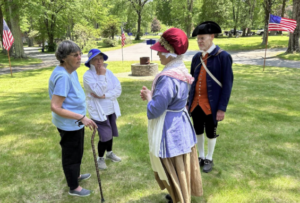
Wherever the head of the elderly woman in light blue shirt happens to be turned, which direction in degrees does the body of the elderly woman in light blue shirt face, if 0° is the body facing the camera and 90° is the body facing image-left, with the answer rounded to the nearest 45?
approximately 270°

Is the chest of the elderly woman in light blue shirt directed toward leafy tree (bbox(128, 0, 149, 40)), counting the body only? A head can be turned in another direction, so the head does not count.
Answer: no

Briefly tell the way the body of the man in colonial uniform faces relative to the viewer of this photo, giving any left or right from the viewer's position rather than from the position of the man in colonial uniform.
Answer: facing the viewer and to the left of the viewer

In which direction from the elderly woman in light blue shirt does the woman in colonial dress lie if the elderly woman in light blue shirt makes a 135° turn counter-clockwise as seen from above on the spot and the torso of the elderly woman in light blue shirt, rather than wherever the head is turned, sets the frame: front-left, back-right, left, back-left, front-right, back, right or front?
back

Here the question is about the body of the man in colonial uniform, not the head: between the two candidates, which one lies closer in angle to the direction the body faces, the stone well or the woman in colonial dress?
the woman in colonial dress

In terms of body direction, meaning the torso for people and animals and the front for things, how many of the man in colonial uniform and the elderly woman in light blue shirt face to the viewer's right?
1

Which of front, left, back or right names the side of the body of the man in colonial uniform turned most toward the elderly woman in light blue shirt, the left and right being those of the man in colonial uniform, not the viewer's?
front

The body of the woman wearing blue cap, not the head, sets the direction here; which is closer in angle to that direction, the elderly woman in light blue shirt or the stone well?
the elderly woman in light blue shirt

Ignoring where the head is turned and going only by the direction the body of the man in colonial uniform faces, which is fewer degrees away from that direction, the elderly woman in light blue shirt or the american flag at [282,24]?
the elderly woman in light blue shirt

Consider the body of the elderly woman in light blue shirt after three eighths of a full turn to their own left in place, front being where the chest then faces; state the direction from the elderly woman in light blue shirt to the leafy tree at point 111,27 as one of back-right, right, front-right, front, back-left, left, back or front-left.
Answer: front-right

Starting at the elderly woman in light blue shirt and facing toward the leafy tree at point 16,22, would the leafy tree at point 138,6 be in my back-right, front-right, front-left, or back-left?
front-right

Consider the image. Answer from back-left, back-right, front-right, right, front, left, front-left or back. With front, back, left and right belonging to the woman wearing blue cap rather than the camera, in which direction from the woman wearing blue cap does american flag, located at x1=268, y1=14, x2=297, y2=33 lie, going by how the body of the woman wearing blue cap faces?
left

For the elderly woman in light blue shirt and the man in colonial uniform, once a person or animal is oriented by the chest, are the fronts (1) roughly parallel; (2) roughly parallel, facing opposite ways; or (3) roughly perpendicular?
roughly parallel, facing opposite ways

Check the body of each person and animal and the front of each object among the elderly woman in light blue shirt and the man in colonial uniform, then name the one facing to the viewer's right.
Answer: the elderly woman in light blue shirt

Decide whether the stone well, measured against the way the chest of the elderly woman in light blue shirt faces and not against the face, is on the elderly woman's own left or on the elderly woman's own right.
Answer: on the elderly woman's own left

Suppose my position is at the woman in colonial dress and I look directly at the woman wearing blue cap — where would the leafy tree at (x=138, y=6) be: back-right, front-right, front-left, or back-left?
front-right

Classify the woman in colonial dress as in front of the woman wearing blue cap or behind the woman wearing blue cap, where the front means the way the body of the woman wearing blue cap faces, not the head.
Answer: in front

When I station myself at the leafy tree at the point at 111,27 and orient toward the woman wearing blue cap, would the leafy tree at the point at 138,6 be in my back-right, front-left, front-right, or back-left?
back-left
